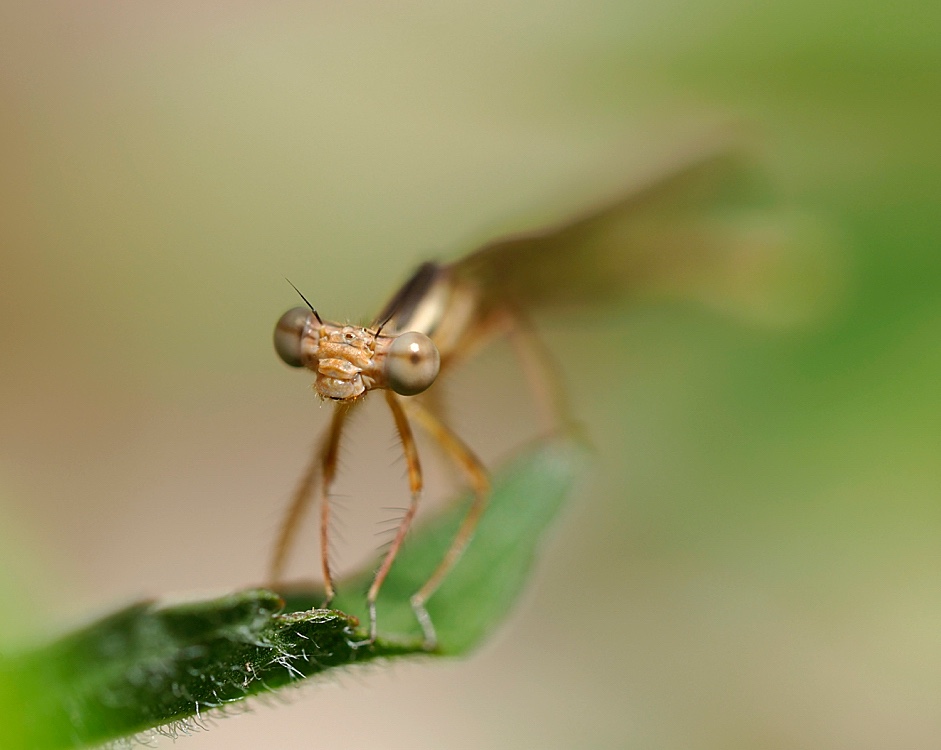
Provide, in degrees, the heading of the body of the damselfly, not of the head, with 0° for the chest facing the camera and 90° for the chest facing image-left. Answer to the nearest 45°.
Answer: approximately 45°
